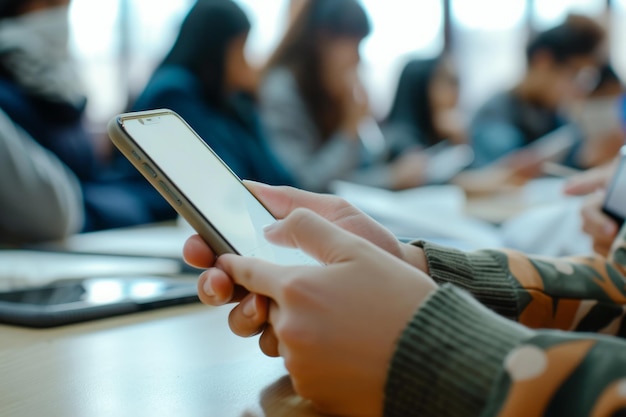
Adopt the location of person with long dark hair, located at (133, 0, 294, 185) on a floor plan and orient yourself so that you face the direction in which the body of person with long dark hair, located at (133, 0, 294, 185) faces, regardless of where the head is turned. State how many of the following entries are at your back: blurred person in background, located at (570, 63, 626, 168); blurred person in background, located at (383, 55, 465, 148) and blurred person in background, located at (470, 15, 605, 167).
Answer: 0

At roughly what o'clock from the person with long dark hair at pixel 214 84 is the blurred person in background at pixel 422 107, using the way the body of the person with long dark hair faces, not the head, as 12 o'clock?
The blurred person in background is roughly at 10 o'clock from the person with long dark hair.

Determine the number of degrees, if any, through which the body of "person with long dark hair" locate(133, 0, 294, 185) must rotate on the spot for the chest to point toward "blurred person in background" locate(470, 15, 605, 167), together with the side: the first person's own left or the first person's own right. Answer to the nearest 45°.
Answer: approximately 45° to the first person's own left

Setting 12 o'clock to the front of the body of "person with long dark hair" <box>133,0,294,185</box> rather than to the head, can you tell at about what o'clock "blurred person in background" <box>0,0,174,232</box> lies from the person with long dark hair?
The blurred person in background is roughly at 4 o'clock from the person with long dark hair.

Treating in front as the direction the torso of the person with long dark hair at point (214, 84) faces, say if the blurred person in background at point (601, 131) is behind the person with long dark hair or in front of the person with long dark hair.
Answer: in front

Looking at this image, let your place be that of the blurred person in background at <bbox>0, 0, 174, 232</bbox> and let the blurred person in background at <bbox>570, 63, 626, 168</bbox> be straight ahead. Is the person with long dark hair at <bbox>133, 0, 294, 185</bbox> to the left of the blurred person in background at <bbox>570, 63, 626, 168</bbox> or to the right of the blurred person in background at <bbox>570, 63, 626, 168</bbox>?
left

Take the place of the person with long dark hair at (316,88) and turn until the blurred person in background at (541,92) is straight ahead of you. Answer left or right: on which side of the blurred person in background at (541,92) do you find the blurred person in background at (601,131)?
right

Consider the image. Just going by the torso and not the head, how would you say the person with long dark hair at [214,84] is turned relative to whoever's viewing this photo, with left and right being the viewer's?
facing to the right of the viewer
